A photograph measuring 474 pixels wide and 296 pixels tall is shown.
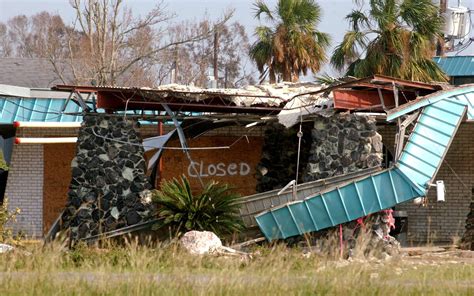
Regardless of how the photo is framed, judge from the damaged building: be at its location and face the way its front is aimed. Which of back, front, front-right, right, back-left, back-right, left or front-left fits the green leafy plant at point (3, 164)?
back-right

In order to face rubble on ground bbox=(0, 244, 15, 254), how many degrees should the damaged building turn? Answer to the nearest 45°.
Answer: approximately 45° to its right

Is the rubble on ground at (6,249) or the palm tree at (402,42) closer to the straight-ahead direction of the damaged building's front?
the rubble on ground

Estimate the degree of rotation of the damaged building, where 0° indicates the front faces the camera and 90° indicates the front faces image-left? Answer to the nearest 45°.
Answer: approximately 0°

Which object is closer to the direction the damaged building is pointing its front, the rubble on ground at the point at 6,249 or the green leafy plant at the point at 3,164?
the rubble on ground

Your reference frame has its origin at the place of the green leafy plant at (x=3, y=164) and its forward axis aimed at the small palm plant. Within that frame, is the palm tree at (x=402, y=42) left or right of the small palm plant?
left

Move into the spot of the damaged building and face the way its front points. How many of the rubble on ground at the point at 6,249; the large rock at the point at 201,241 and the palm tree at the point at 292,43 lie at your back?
1

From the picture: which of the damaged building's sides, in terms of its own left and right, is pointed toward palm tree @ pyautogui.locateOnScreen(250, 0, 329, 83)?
back

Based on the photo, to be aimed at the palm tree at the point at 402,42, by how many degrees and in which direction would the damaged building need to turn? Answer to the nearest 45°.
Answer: approximately 135° to its left

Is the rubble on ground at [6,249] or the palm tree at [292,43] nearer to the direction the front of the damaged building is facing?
the rubble on ground
